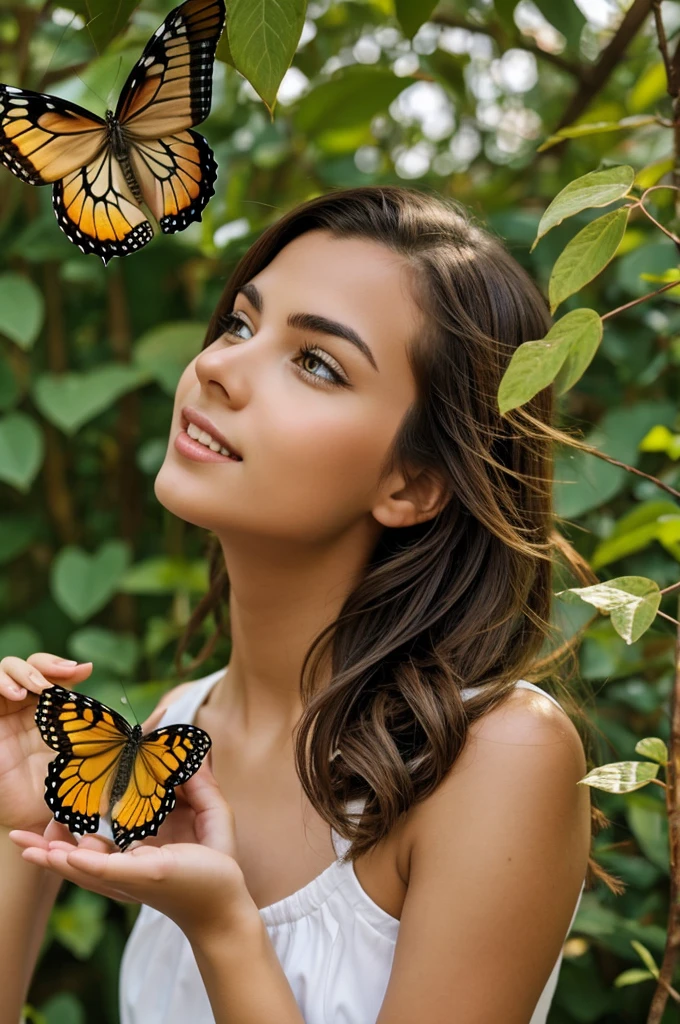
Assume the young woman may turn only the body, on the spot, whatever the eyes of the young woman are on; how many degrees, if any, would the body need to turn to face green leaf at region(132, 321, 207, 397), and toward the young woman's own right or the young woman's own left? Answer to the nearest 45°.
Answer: approximately 135° to the young woman's own right

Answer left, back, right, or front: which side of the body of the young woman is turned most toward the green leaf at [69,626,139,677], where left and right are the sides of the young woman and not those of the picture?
right

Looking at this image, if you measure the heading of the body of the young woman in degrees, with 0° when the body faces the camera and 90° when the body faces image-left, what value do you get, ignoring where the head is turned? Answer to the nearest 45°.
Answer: approximately 45°

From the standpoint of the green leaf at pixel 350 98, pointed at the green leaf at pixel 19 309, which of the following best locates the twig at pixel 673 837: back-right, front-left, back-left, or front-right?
back-left
